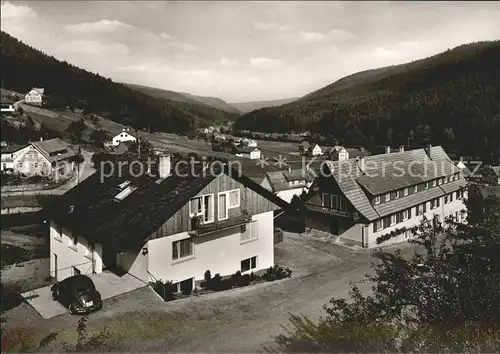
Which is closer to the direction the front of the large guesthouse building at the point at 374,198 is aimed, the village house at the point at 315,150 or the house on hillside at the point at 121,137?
the house on hillside

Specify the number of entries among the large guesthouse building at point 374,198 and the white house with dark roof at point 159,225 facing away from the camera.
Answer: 0

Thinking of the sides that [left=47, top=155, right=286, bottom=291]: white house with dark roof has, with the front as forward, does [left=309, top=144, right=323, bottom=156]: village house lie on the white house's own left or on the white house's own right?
on the white house's own left

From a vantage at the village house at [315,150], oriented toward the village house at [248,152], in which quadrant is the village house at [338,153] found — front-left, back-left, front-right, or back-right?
back-left

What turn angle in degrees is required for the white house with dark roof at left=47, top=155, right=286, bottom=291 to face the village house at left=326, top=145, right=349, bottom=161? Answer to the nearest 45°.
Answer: approximately 90° to its left

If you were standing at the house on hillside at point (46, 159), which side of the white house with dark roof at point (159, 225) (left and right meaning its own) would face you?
back

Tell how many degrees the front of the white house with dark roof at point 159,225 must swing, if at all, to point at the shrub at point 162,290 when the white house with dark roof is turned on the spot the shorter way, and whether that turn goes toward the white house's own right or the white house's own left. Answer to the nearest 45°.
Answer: approximately 45° to the white house's own right

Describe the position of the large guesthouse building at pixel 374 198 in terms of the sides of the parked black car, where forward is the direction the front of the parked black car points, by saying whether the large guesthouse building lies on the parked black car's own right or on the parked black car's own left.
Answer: on the parked black car's own right
